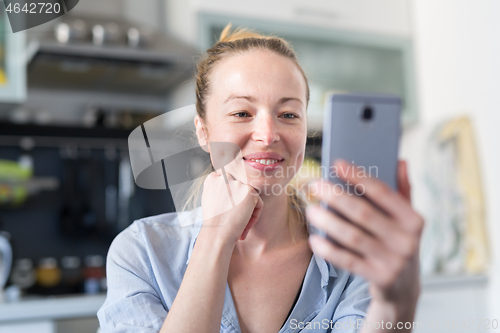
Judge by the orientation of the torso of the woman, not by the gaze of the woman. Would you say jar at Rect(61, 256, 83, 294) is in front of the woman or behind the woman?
behind

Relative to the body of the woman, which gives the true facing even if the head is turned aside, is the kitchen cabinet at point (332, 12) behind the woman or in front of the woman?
behind

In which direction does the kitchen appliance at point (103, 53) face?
toward the camera

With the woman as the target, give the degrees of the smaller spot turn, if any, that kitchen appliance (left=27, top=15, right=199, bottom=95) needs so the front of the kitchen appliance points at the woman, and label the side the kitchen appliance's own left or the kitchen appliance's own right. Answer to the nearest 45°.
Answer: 0° — it already faces them

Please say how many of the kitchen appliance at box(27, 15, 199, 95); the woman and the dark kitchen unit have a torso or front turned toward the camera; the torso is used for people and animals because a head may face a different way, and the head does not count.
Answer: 3

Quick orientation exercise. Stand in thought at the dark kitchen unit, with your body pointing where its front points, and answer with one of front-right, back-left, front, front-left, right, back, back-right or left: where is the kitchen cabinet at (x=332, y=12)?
left

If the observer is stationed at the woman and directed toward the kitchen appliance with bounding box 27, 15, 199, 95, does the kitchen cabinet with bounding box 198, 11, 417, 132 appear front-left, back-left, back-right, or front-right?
front-right

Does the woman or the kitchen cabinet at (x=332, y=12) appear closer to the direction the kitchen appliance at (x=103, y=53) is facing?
the woman

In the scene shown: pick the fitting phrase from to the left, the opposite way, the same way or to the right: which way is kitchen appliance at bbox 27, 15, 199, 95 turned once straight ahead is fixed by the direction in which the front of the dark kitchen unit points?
the same way

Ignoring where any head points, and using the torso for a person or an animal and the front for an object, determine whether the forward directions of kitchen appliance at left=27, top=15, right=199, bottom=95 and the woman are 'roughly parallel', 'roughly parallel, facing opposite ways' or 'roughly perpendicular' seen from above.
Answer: roughly parallel

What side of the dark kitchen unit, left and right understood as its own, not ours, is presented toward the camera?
front
